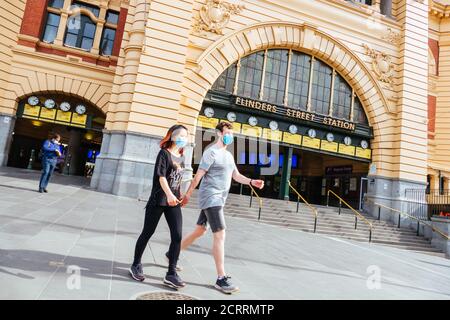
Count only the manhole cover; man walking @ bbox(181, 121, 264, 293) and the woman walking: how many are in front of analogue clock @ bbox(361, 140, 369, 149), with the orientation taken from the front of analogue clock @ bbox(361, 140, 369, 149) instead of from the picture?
3

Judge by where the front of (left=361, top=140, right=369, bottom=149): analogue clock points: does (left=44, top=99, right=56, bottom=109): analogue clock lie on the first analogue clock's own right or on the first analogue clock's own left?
on the first analogue clock's own right

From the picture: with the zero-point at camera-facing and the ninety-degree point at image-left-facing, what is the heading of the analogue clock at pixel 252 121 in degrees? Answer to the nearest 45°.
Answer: approximately 0°

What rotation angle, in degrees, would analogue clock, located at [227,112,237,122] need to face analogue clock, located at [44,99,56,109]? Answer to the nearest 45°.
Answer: approximately 90° to its right

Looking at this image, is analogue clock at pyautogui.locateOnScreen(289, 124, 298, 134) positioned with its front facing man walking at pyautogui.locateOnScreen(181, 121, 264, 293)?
yes

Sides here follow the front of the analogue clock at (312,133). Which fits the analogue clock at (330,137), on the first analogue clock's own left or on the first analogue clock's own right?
on the first analogue clock's own left

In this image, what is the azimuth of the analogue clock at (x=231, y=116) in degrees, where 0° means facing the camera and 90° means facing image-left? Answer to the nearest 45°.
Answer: approximately 0°

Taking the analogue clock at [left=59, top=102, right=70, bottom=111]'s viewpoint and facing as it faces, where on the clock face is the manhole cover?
The manhole cover is roughly at 12 o'clock from the analogue clock.

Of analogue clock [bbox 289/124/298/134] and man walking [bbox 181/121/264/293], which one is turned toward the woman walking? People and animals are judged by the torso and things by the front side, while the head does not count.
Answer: the analogue clock

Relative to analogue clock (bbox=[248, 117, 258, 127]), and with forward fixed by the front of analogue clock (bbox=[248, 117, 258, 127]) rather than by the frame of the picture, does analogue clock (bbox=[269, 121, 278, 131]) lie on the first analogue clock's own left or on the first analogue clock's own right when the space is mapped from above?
on the first analogue clock's own left

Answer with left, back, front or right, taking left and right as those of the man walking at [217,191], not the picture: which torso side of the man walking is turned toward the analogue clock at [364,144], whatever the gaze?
left

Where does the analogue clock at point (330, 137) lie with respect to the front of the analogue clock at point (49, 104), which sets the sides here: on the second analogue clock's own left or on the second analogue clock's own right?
on the second analogue clock's own left

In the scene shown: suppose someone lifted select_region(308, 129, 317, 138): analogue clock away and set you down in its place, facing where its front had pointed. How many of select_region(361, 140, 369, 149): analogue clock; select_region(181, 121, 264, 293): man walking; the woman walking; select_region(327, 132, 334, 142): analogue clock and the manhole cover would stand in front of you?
3
